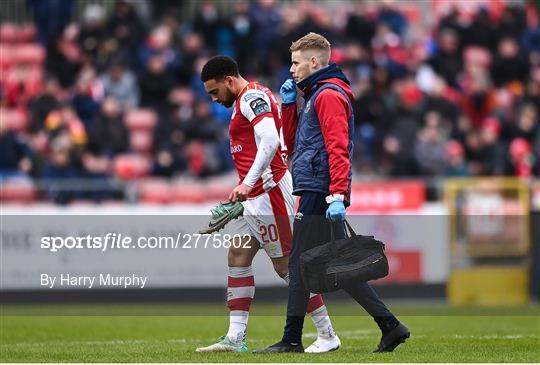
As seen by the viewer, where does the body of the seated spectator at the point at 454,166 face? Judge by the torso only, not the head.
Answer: toward the camera

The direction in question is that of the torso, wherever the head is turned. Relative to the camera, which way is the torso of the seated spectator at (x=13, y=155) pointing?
toward the camera

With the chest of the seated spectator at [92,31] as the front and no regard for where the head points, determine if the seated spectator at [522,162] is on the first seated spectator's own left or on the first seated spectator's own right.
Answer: on the first seated spectator's own left

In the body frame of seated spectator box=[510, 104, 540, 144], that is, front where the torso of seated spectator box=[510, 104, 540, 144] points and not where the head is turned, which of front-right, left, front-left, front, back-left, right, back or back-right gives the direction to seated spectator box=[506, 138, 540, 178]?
front

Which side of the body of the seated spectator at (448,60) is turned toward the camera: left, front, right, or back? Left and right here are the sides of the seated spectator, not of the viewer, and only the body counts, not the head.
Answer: front

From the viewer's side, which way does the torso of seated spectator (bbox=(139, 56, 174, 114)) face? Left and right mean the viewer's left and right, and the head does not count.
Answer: facing the viewer

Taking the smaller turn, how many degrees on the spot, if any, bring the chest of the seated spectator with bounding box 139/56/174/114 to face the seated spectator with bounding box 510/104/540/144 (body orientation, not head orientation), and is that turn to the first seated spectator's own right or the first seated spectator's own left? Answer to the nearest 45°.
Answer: approximately 90° to the first seated spectator's own left

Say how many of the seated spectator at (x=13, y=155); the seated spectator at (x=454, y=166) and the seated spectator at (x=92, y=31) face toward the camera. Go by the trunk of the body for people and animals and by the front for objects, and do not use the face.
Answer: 3

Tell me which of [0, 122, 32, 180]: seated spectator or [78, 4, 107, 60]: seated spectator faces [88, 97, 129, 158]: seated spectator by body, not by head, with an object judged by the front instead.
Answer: [78, 4, 107, 60]: seated spectator

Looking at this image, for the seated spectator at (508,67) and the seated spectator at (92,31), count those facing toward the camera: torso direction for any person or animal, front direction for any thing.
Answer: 2
